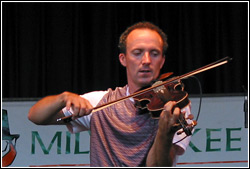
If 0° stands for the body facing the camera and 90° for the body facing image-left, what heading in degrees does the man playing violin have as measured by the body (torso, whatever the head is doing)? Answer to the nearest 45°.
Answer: approximately 0°

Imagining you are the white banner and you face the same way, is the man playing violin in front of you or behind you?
in front
